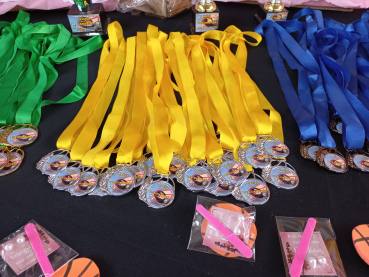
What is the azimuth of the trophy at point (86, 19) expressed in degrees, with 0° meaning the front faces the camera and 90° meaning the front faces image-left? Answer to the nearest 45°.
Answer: approximately 0°

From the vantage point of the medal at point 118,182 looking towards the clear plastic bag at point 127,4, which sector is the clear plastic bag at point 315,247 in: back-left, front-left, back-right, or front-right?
back-right

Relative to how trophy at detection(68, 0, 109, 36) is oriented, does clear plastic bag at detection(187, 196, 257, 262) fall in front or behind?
in front

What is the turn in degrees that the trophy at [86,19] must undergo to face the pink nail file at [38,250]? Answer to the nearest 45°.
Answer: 0° — it already faces it

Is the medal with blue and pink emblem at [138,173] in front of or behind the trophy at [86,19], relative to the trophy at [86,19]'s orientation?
in front

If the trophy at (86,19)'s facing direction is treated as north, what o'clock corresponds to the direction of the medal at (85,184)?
The medal is roughly at 12 o'clock from the trophy.

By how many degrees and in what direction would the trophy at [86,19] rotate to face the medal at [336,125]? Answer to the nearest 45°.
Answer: approximately 45° to its left
